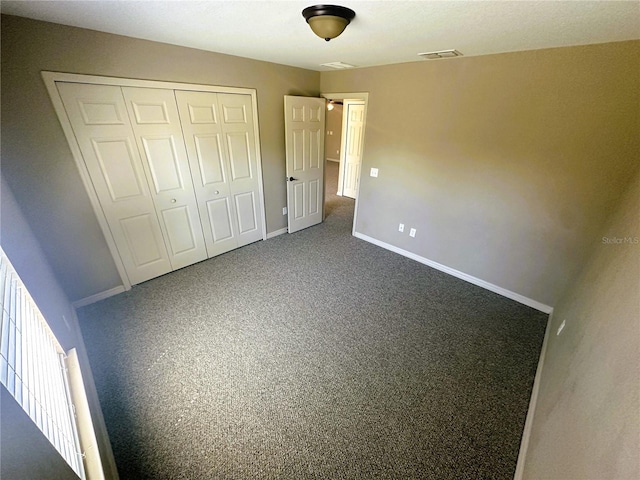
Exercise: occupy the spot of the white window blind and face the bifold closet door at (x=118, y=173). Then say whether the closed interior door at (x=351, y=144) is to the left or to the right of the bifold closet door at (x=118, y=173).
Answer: right

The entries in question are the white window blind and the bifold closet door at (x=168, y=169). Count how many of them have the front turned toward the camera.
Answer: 1

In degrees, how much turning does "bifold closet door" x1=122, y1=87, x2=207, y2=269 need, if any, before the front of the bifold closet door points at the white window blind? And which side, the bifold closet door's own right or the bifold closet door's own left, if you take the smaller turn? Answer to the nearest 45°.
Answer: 0° — it already faces it

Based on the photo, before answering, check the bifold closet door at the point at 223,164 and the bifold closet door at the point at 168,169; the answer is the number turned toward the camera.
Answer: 2

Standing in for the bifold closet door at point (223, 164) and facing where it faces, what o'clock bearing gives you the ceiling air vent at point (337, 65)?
The ceiling air vent is roughly at 9 o'clock from the bifold closet door.

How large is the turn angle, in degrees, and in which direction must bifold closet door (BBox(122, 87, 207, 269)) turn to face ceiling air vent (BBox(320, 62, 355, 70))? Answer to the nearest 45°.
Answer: approximately 90° to its left

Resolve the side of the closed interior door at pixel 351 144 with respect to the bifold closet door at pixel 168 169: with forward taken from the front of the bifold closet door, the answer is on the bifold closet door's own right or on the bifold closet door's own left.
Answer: on the bifold closet door's own left

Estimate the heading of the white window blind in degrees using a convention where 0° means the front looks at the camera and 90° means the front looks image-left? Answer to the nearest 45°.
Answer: approximately 270°

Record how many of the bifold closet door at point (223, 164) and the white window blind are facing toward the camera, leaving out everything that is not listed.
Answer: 1
